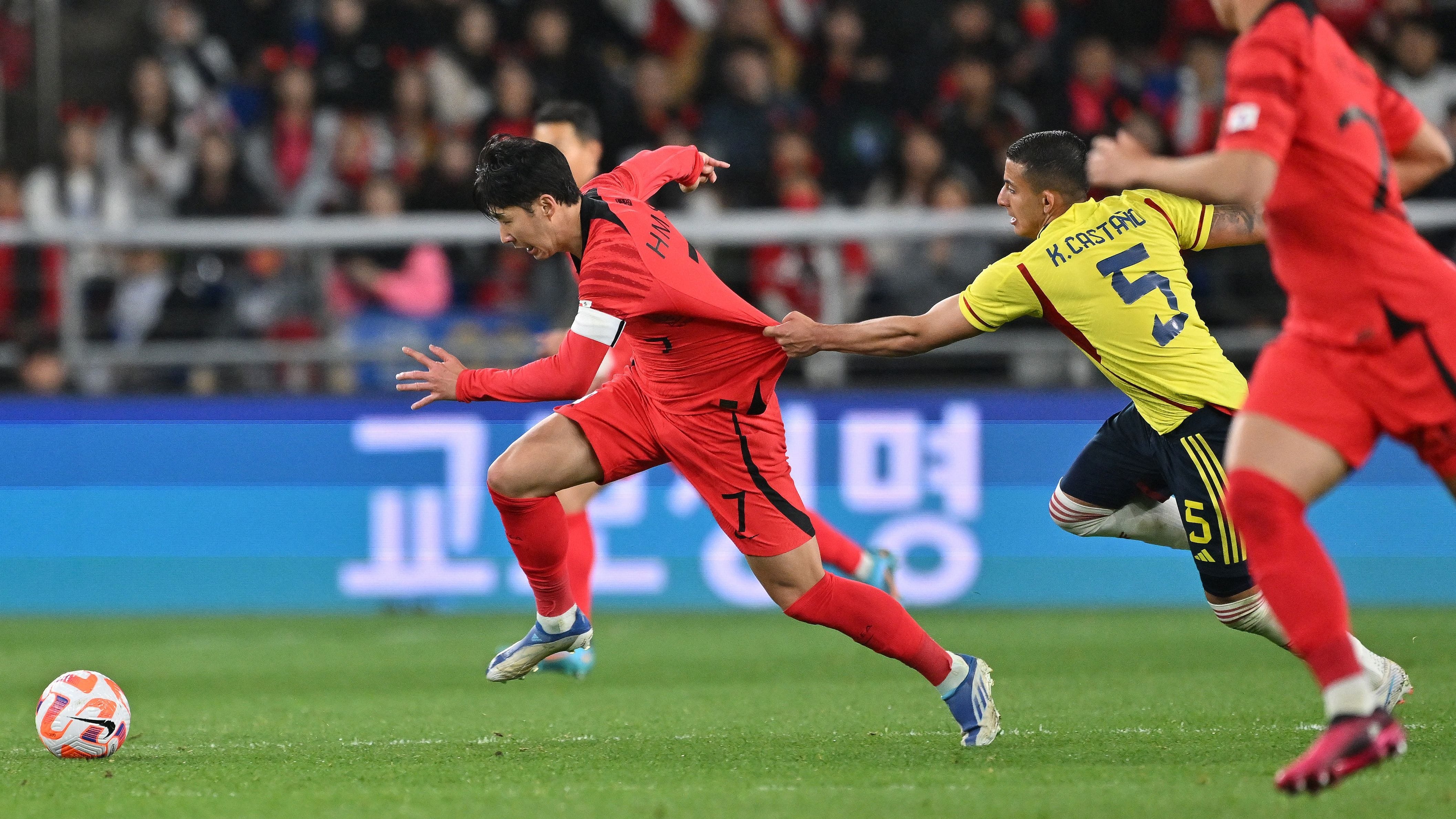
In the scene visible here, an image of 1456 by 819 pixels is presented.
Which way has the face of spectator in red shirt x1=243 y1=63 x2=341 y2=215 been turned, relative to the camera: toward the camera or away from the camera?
toward the camera

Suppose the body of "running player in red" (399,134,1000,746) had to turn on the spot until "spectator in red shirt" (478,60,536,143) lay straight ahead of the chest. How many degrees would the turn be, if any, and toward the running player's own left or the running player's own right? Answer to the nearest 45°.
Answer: approximately 90° to the running player's own right

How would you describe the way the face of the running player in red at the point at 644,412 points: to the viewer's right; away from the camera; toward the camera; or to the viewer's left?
to the viewer's left

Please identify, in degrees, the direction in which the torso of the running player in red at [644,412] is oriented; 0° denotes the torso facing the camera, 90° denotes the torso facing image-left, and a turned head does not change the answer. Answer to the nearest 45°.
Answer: approximately 90°

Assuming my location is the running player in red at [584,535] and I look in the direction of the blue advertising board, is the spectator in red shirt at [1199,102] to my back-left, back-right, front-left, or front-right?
front-right

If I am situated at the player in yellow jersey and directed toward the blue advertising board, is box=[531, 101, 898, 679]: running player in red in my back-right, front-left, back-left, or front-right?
front-left

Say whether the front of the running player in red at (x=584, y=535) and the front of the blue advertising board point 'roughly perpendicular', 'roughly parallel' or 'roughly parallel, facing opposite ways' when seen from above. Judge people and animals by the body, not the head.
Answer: roughly perpendicular

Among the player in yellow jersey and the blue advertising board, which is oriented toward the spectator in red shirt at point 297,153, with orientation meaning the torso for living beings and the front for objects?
the player in yellow jersey

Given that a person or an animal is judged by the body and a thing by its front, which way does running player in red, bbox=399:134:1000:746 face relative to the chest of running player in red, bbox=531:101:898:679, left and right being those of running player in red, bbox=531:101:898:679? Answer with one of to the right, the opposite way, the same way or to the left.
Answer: the same way

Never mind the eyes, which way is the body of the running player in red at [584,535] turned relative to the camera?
to the viewer's left

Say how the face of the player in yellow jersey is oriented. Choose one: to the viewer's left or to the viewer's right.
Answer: to the viewer's left

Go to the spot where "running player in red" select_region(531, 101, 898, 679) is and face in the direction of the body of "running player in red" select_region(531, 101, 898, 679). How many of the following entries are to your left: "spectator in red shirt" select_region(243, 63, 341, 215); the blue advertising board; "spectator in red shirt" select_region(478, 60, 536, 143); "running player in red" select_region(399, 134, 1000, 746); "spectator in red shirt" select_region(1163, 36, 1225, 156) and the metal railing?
1

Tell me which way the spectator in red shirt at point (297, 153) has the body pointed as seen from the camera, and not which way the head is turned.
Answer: toward the camera
